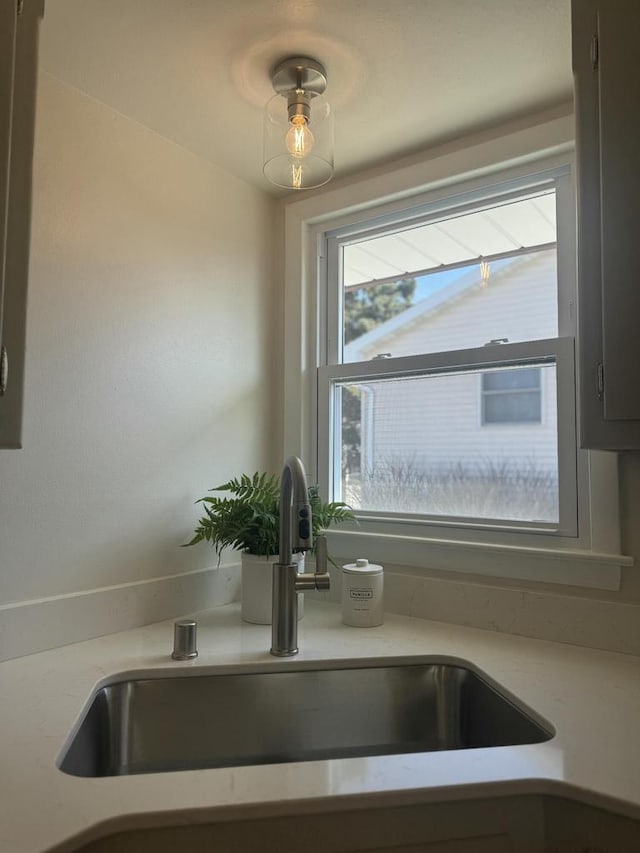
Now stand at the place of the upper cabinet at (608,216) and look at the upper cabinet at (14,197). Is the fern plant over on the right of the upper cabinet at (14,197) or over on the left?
right

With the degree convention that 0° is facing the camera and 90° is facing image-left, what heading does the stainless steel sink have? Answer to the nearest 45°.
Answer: approximately 0°
